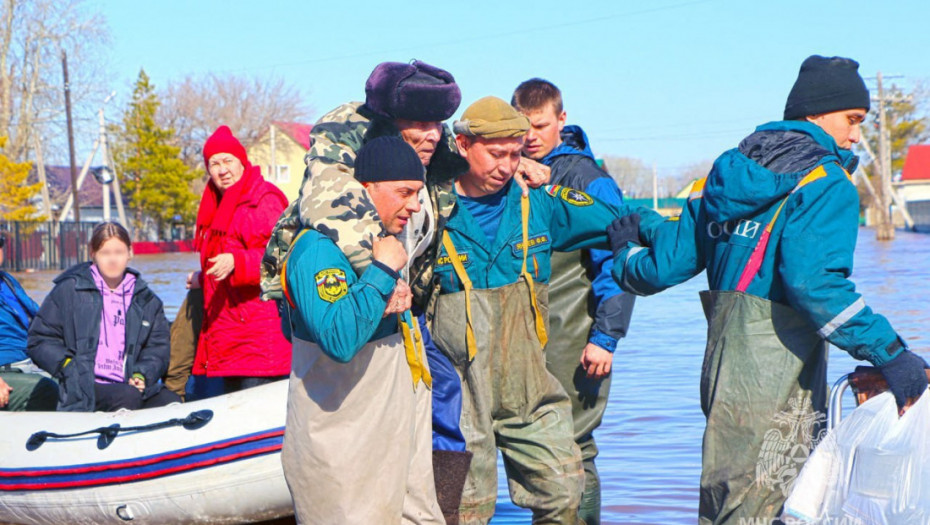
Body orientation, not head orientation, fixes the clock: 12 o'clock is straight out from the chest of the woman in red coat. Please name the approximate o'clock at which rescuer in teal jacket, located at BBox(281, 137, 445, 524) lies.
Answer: The rescuer in teal jacket is roughly at 10 o'clock from the woman in red coat.

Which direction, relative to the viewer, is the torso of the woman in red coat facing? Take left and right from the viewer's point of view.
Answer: facing the viewer and to the left of the viewer

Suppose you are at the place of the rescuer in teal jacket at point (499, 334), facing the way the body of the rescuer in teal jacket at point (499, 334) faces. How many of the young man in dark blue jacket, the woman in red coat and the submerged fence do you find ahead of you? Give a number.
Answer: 0

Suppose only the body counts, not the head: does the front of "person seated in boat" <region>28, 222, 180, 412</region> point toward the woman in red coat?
no

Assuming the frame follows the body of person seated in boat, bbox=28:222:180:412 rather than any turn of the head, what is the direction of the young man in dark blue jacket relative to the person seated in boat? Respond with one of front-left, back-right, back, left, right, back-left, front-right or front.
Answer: front-left

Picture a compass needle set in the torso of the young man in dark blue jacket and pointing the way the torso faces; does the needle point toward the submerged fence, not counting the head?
no

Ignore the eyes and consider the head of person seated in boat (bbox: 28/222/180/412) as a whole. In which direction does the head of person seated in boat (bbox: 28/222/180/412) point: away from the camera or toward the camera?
toward the camera

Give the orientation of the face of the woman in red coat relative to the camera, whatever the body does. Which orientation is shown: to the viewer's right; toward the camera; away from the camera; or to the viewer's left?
toward the camera

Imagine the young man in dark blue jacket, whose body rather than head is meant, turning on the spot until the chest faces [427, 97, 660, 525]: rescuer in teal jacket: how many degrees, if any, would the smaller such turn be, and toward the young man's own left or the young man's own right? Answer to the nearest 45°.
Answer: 0° — they already face them

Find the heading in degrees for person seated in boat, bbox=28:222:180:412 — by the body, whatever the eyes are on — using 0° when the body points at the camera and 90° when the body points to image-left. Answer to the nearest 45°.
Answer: approximately 0°

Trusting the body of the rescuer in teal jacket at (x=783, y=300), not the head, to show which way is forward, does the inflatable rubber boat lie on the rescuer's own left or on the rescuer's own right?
on the rescuer's own left

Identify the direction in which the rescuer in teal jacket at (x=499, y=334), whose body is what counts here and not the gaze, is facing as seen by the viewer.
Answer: toward the camera
